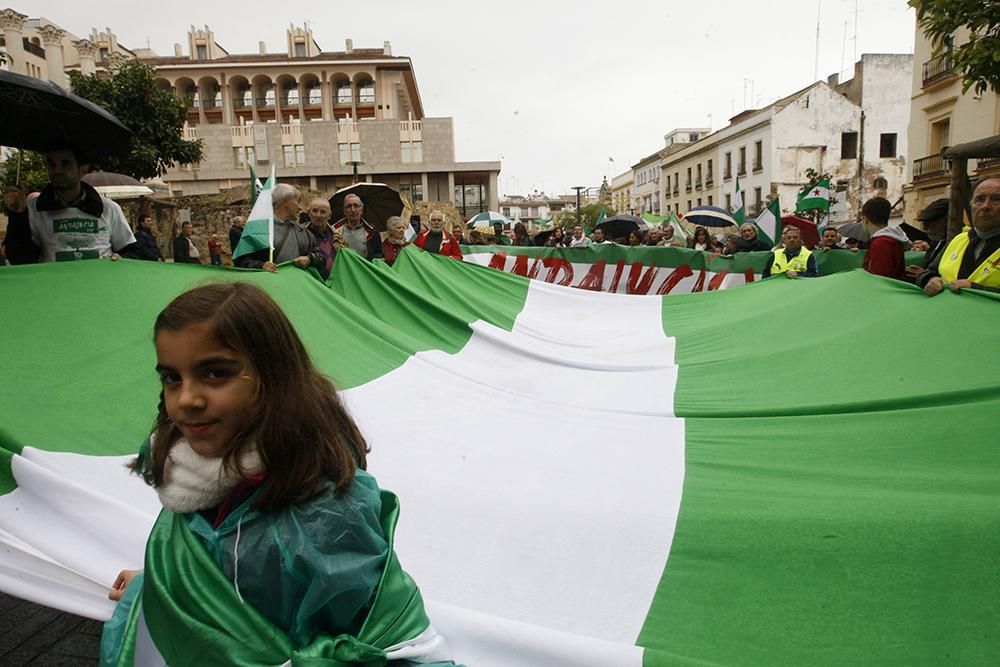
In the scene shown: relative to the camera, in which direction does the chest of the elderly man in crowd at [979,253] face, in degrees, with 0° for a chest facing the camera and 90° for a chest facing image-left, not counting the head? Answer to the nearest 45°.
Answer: approximately 45°

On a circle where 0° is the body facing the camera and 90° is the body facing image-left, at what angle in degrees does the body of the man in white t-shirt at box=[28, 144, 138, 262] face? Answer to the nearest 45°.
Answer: approximately 0°

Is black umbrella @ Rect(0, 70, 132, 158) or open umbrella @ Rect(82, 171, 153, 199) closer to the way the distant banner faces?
the black umbrella

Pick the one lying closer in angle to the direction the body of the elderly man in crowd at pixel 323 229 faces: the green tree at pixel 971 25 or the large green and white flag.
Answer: the large green and white flag

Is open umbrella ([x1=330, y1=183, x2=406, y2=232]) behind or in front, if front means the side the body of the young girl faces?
behind

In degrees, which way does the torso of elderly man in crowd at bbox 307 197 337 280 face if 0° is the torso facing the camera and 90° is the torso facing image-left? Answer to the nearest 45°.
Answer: approximately 0°
